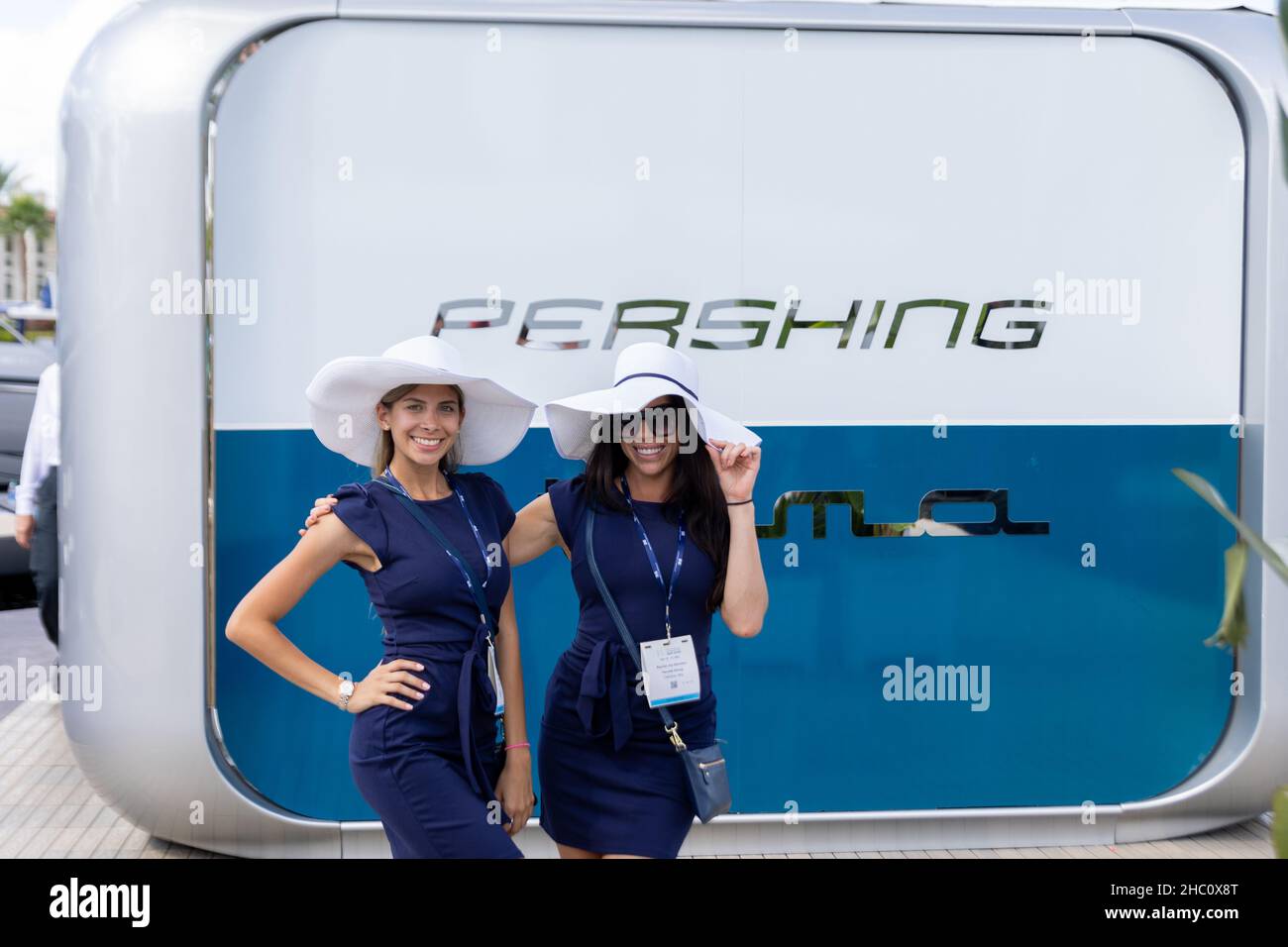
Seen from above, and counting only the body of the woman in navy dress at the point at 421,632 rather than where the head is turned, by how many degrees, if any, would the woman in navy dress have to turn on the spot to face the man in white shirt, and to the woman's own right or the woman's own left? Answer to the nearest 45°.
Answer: approximately 180°

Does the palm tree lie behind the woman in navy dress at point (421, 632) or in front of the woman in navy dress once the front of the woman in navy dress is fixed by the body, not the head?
behind

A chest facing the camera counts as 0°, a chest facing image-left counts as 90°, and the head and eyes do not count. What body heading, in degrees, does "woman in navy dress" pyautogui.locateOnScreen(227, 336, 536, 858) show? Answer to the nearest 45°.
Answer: approximately 315°
